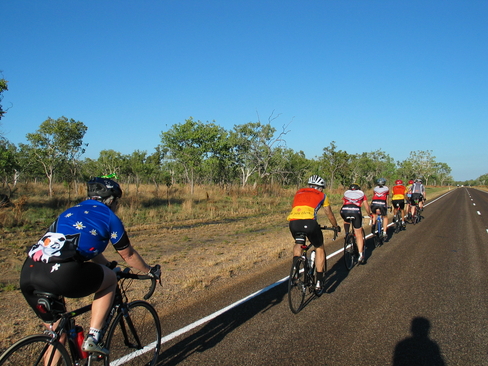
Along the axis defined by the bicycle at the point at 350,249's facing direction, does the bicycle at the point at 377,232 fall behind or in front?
in front

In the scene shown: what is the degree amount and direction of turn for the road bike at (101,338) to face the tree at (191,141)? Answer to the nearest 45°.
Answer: approximately 45° to its left

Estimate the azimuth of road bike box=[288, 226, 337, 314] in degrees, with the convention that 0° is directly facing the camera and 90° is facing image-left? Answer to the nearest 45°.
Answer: approximately 225°

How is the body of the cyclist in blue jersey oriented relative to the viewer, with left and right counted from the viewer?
facing away from the viewer and to the right of the viewer

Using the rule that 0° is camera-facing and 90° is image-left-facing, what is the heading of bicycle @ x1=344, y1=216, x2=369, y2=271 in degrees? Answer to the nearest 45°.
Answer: approximately 180°

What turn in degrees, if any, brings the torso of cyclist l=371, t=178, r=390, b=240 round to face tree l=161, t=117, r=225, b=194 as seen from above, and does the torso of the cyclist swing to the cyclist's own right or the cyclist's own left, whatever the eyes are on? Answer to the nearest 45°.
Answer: approximately 45° to the cyclist's own left

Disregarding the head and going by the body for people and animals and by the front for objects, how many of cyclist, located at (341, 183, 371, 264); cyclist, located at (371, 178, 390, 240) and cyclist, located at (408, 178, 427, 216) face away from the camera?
3

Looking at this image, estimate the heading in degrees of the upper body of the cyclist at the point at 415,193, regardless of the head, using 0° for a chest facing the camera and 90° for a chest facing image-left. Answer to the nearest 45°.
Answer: approximately 180°

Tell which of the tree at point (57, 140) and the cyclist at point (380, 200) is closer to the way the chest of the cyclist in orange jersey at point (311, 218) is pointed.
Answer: the cyclist

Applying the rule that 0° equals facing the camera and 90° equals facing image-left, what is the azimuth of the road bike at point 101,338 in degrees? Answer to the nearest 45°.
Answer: approximately 225°

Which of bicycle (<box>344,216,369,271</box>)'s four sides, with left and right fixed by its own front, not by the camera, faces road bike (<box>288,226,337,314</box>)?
back

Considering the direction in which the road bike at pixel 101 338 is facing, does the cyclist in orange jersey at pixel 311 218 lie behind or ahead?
ahead

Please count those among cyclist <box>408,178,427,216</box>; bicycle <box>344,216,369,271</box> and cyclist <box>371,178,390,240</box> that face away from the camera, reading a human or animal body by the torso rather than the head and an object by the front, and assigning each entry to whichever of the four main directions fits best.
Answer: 3

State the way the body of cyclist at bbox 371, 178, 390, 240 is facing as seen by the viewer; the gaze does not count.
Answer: away from the camera

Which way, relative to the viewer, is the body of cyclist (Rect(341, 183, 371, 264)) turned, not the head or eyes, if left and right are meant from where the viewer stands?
facing away from the viewer

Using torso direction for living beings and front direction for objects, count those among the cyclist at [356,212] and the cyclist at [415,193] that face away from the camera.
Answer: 2

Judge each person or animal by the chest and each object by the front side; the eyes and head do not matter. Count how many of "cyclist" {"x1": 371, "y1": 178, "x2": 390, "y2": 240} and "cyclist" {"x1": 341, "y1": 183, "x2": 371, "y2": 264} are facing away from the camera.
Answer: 2
